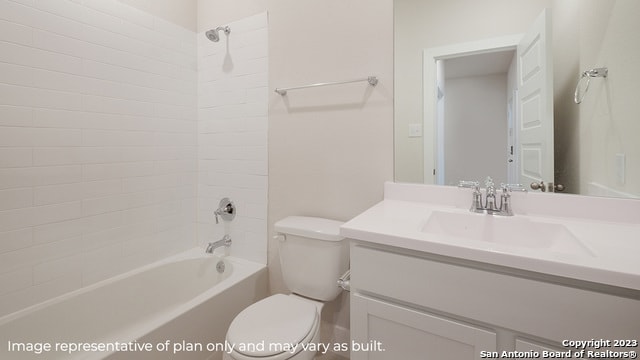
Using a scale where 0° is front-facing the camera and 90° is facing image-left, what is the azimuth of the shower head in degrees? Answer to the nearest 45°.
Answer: approximately 45°

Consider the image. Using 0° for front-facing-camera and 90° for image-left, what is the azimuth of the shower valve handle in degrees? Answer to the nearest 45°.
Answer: approximately 45°

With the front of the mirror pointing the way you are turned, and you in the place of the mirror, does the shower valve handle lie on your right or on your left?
on your right

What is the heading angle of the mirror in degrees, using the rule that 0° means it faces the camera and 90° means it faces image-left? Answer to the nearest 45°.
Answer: approximately 0°
